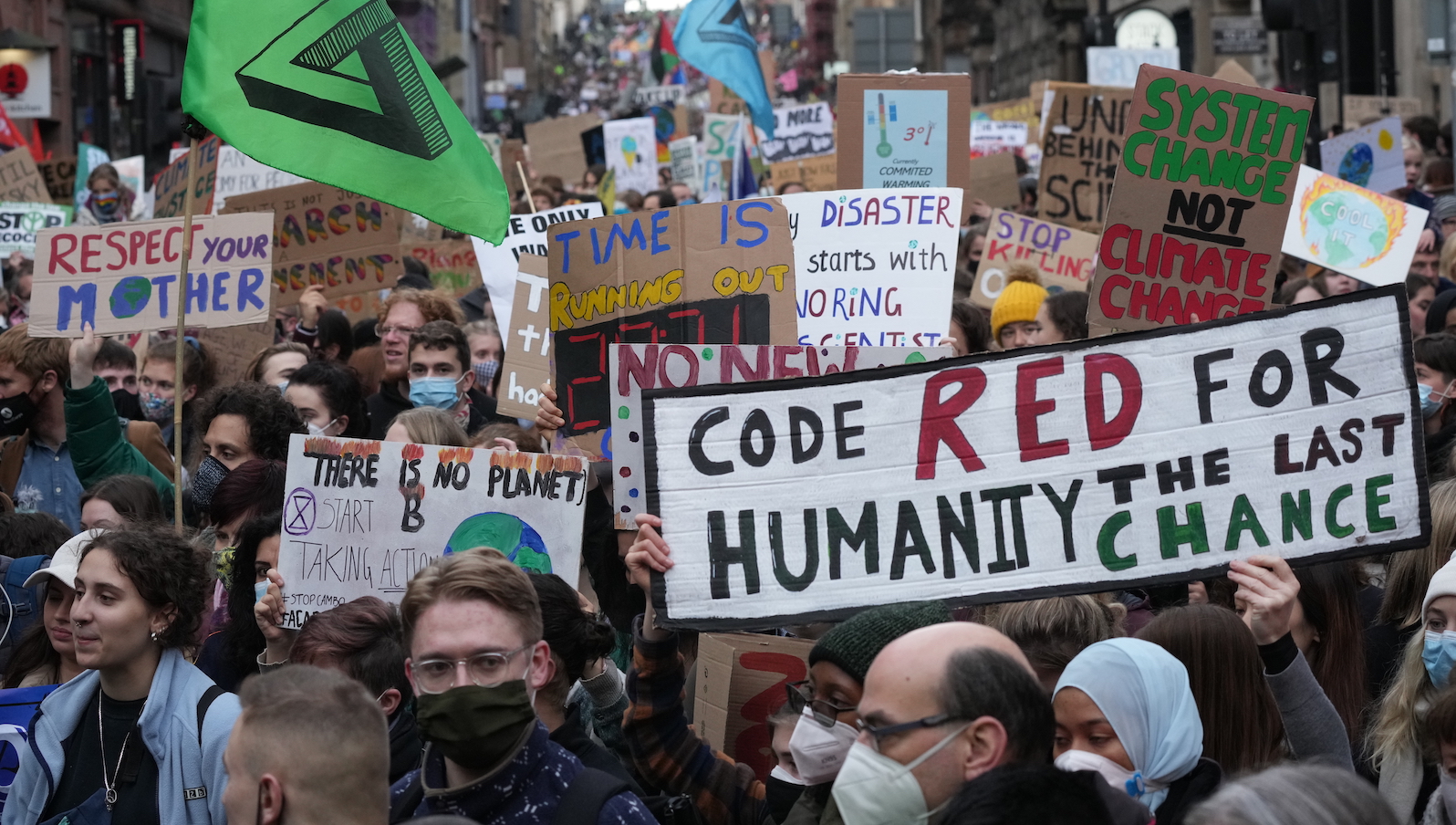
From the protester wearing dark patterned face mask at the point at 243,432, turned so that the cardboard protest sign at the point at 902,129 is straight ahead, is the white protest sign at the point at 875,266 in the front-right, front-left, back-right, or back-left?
front-right

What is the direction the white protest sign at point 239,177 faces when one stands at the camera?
facing the viewer

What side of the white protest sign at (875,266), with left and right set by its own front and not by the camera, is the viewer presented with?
front

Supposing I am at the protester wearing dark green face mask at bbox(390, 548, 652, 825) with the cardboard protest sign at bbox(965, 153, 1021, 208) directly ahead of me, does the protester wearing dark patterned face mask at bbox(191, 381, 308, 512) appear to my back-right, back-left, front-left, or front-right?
front-left

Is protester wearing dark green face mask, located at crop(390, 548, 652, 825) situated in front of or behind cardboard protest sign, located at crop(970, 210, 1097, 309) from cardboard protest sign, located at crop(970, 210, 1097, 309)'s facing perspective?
in front

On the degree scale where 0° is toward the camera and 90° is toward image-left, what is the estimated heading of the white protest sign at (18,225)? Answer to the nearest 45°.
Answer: approximately 0°

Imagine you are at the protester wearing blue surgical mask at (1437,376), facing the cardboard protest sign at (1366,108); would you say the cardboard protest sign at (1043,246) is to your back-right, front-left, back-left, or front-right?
front-left

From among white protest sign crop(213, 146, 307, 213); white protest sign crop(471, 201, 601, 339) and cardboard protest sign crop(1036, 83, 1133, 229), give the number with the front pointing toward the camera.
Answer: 3

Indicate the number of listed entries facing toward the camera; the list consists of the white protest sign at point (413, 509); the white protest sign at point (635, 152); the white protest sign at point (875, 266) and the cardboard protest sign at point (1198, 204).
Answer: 4

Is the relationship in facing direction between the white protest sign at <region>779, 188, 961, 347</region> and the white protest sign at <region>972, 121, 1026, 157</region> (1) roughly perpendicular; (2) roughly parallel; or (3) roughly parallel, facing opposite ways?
roughly parallel

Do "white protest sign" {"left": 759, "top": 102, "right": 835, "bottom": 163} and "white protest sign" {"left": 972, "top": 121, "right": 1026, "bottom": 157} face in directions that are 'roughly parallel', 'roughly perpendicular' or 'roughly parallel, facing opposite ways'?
roughly parallel

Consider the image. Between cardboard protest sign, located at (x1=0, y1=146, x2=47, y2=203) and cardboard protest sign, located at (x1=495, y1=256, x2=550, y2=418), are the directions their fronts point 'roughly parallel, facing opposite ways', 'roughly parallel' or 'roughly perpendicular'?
roughly parallel

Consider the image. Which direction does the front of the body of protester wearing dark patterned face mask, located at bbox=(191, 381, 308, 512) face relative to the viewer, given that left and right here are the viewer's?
facing the viewer and to the left of the viewer
